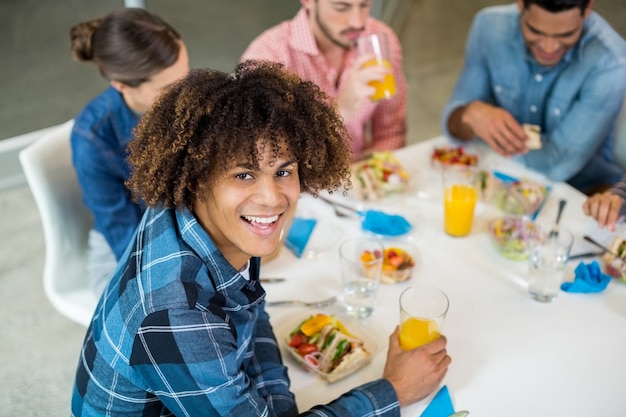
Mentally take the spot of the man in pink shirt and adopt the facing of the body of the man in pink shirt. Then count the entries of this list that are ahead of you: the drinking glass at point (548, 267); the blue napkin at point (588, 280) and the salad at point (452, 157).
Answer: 3

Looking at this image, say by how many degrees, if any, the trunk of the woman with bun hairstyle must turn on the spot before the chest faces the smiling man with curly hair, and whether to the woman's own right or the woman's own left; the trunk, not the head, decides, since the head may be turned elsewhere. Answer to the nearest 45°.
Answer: approximately 90° to the woman's own right

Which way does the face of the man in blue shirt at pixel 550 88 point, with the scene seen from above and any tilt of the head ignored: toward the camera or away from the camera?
toward the camera

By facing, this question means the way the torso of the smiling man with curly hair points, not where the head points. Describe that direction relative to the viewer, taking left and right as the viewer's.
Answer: facing to the right of the viewer

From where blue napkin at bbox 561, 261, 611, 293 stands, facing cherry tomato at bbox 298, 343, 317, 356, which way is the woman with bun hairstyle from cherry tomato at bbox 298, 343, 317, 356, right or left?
right

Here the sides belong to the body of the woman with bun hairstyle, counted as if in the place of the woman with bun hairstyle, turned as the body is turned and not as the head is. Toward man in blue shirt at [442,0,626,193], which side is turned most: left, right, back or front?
front

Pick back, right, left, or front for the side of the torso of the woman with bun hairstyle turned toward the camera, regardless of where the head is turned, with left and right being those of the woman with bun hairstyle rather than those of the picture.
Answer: right

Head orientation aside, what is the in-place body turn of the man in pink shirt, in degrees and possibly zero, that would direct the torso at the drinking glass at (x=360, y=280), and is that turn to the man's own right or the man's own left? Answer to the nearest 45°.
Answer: approximately 45° to the man's own right

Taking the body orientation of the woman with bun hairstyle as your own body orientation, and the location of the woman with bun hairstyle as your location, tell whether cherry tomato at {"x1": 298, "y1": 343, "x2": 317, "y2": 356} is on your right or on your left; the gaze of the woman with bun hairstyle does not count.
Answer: on your right

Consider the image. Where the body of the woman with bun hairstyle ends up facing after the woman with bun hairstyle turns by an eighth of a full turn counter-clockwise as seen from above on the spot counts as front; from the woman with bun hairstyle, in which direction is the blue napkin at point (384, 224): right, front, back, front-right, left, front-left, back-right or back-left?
right

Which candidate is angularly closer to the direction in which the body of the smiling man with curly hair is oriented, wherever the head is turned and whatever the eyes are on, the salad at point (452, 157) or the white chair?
the salad

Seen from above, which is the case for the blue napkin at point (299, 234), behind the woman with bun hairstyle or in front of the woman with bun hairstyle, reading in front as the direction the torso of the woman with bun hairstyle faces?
in front

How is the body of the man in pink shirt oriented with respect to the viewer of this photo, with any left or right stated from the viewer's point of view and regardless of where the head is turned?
facing the viewer and to the right of the viewer

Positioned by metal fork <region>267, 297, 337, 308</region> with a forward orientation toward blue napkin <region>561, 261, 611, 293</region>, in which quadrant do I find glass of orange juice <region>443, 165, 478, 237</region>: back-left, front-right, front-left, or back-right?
front-left

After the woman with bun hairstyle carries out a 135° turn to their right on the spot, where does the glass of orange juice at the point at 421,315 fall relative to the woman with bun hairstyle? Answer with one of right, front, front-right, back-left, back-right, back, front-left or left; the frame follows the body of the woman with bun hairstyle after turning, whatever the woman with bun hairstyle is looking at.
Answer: left
